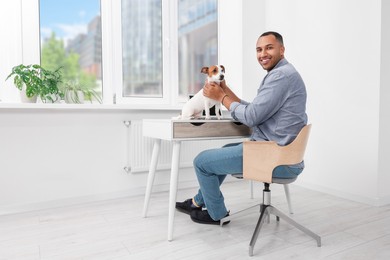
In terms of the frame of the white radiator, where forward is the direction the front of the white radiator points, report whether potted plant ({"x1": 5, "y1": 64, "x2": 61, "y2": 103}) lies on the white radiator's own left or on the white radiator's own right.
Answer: on the white radiator's own right

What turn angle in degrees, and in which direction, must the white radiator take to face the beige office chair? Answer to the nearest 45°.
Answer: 0° — it already faces it

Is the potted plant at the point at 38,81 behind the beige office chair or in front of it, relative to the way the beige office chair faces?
in front

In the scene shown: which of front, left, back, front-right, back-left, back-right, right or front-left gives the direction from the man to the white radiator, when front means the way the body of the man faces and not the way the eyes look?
front-right

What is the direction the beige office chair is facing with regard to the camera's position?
facing to the left of the viewer

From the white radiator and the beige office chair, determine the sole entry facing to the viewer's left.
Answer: the beige office chair

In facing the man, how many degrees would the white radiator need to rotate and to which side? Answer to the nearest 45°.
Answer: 0° — it already faces them

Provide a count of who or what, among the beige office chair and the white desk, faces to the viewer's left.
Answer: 1

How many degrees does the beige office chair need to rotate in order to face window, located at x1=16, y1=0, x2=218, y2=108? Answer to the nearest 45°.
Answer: approximately 45° to its right

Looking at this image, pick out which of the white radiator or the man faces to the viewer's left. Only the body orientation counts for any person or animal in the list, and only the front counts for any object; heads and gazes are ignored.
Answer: the man

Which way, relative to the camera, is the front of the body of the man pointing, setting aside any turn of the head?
to the viewer's left

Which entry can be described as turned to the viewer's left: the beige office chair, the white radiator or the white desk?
the beige office chair
